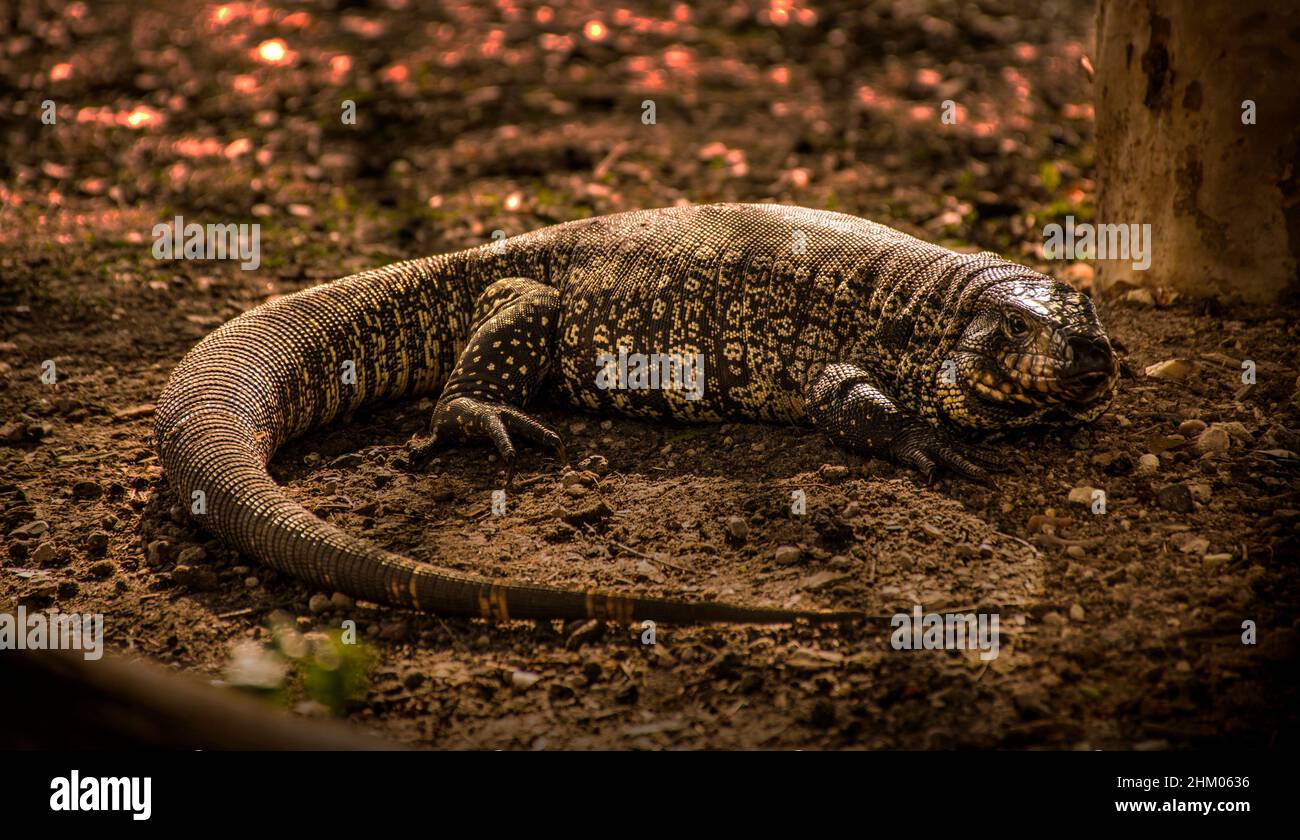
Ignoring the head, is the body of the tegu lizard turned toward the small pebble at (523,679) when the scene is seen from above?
no

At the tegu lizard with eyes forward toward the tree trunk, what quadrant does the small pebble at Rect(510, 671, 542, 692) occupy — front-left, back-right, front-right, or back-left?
back-right

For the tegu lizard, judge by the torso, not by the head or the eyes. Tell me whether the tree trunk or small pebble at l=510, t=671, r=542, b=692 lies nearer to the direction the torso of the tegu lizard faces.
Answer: the tree trunk

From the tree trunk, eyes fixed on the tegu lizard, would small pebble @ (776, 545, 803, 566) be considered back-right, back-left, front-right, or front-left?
front-left

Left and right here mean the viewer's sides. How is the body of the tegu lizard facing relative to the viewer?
facing to the right of the viewer

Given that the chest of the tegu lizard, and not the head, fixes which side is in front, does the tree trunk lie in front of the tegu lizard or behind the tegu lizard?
in front
